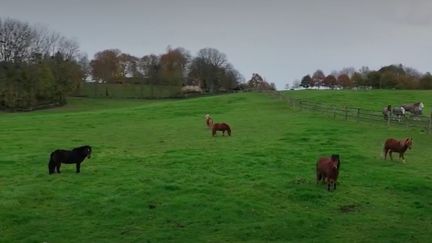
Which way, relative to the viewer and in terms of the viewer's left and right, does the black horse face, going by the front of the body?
facing to the right of the viewer

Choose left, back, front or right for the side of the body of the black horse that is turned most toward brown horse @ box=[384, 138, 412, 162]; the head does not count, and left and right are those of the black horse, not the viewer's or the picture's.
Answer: front

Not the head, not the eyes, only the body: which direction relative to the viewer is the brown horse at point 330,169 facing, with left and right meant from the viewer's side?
facing the viewer and to the right of the viewer

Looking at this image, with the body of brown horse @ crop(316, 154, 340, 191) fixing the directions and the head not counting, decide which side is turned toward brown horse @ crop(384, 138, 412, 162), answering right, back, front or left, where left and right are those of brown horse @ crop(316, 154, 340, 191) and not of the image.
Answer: left

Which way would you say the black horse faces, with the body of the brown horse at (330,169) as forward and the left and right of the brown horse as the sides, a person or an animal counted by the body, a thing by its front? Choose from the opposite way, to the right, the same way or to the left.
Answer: to the left

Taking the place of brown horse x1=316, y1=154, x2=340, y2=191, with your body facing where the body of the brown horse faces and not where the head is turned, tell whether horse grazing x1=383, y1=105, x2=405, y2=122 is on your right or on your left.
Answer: on your left

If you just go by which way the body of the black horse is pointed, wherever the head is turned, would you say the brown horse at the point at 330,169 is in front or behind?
in front

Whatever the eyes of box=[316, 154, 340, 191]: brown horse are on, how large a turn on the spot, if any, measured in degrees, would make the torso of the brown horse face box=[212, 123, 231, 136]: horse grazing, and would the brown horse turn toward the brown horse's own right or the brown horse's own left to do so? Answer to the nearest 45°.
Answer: approximately 180°
